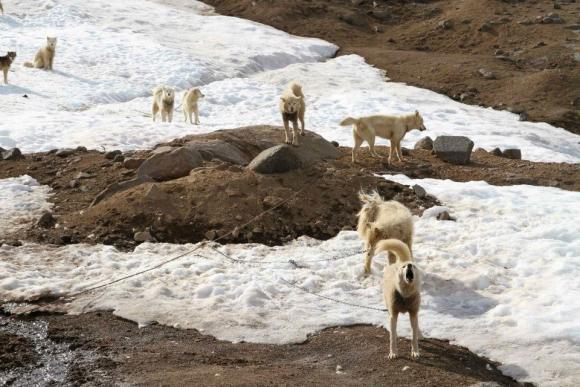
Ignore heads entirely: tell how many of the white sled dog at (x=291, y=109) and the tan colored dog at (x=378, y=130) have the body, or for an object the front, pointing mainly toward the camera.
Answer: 1

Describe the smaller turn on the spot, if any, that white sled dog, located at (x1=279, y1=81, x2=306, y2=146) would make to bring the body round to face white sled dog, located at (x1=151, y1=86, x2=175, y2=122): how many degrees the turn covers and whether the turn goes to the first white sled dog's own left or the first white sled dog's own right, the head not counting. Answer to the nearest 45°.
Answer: approximately 135° to the first white sled dog's own right

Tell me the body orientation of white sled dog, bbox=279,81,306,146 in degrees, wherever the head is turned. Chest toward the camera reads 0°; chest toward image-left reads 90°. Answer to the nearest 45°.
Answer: approximately 0°

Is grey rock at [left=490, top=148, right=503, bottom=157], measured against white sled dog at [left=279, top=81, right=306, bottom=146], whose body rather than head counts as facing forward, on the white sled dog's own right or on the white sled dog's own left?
on the white sled dog's own left

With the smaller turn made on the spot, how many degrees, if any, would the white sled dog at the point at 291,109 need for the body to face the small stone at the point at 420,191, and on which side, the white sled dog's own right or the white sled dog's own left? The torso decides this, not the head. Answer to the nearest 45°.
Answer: approximately 90° to the white sled dog's own left

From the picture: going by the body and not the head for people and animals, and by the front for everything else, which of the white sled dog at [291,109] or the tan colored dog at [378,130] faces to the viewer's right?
the tan colored dog

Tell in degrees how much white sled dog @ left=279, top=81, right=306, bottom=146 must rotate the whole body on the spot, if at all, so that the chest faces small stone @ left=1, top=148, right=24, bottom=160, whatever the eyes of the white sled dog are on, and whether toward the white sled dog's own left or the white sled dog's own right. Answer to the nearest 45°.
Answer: approximately 90° to the white sled dog's own right

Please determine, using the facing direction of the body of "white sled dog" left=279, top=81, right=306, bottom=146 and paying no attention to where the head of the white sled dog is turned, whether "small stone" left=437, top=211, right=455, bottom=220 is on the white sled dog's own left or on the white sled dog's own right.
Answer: on the white sled dog's own left

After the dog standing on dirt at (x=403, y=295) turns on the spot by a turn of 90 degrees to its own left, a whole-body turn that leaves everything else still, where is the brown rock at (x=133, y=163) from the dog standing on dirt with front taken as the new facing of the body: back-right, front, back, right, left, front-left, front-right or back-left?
back-left

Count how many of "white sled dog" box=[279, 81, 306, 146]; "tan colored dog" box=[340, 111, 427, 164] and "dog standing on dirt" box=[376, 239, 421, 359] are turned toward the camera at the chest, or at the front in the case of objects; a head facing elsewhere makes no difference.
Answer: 2

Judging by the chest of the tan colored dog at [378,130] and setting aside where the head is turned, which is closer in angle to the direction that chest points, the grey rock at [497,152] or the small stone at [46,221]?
the grey rock

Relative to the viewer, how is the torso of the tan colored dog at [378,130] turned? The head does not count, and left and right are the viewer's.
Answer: facing to the right of the viewer
